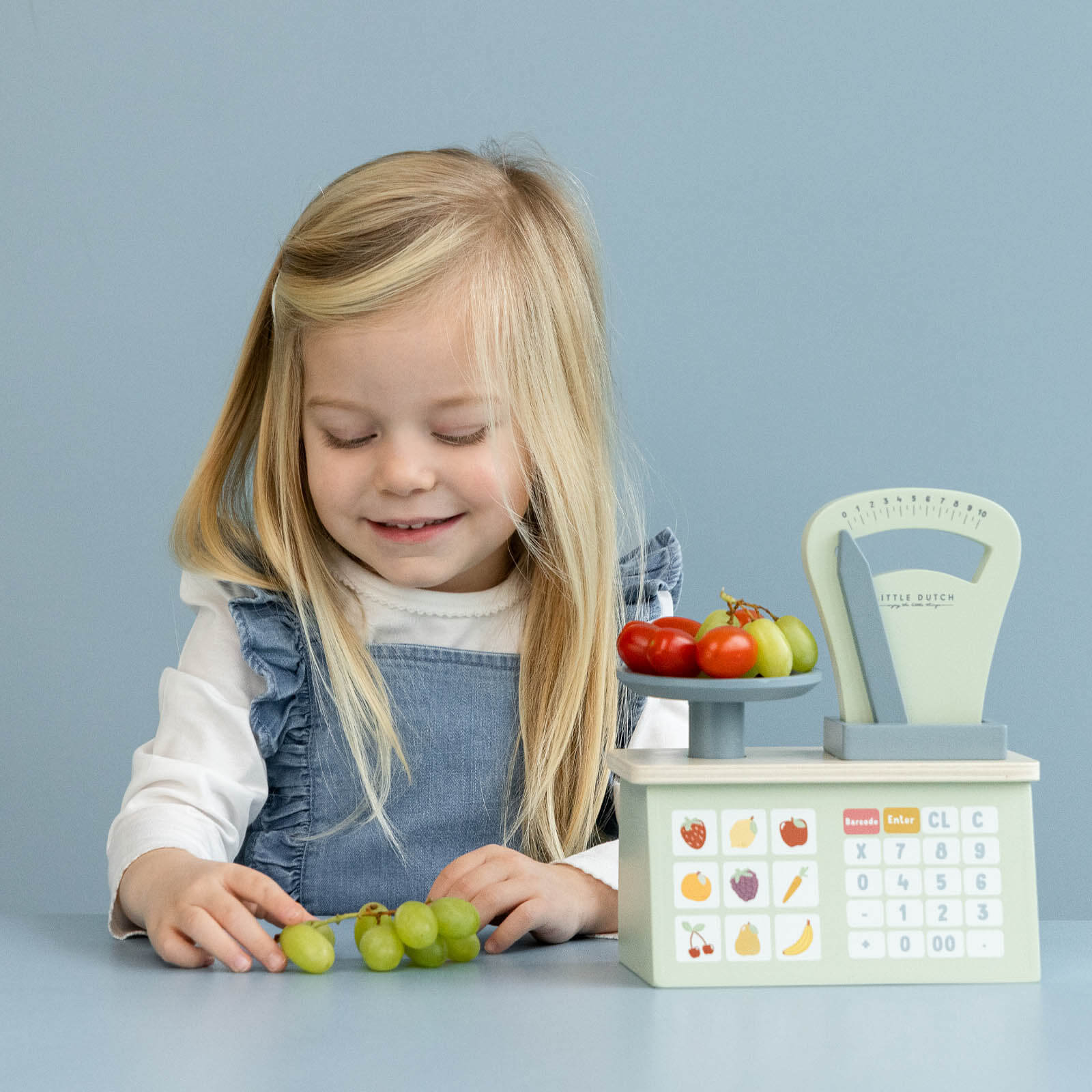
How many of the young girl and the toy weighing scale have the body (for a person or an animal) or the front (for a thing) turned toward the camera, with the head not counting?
2

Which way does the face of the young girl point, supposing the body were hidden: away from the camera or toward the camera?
toward the camera

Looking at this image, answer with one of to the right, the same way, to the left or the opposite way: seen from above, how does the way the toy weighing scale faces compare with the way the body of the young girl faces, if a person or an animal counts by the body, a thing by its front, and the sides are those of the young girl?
the same way

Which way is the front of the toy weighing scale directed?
toward the camera

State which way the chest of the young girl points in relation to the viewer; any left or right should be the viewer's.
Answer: facing the viewer
